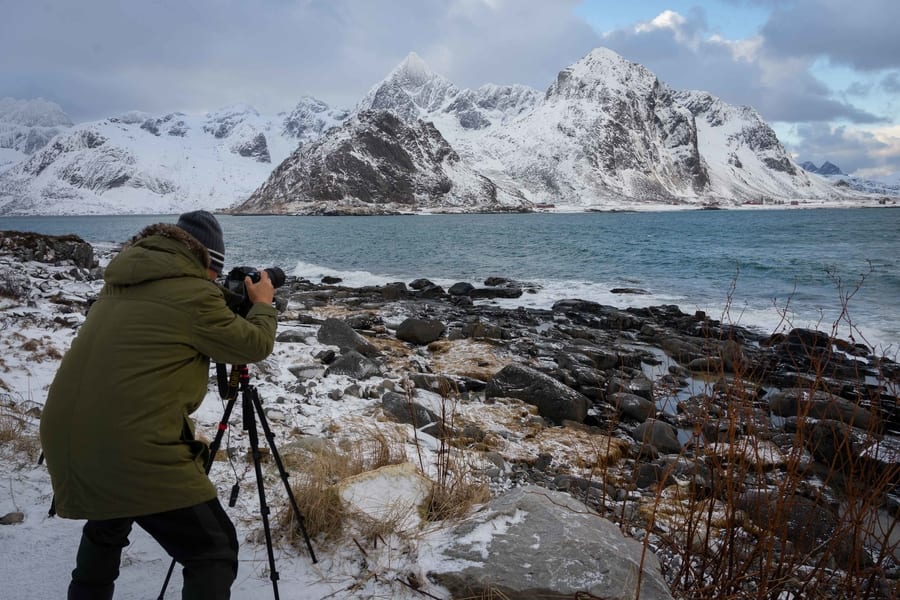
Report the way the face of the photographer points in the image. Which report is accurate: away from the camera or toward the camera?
away from the camera

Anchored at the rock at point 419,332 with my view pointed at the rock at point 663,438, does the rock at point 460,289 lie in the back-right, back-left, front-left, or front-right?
back-left

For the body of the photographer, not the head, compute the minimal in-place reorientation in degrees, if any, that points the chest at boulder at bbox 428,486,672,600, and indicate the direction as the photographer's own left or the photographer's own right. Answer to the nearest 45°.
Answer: approximately 45° to the photographer's own right

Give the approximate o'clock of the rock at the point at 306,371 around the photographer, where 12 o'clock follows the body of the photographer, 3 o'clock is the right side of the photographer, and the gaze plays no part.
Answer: The rock is roughly at 11 o'clock from the photographer.

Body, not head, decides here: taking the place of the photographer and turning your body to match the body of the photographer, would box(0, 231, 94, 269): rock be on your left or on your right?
on your left

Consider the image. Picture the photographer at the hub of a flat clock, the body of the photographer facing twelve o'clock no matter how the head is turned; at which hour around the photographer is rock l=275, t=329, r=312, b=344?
The rock is roughly at 11 o'clock from the photographer.

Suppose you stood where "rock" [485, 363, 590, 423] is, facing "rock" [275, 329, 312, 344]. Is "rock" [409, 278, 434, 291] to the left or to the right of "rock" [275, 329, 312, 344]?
right

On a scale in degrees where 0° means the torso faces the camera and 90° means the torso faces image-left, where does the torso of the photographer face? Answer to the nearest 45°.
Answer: approximately 225°
